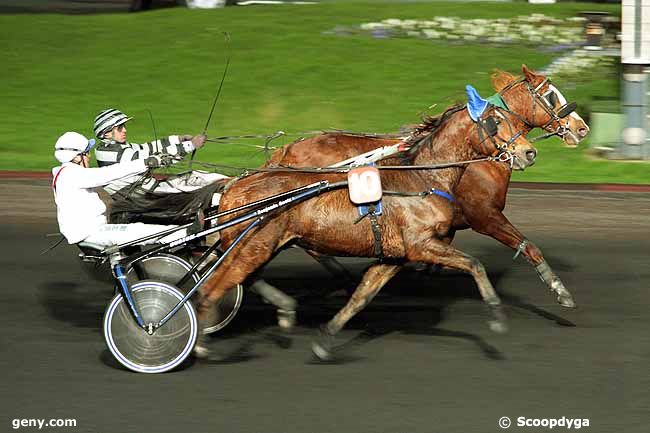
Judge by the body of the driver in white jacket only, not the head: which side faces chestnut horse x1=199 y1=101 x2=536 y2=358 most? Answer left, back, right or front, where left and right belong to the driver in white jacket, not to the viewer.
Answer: front

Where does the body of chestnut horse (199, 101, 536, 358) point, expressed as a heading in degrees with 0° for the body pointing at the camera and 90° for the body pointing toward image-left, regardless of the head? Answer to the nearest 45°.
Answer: approximately 270°

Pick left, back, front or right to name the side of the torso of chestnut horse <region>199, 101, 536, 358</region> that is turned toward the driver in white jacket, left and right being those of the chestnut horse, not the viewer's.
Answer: back

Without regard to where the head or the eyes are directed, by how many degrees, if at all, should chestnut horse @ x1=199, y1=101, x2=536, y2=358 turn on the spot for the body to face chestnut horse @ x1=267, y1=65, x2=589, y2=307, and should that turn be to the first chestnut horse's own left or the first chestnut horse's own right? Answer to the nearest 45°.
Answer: approximately 45° to the first chestnut horse's own left

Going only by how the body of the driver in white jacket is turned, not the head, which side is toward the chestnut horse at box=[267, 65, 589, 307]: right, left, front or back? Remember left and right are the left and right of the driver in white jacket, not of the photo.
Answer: front

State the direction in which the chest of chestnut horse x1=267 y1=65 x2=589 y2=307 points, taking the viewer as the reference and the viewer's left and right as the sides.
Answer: facing to the right of the viewer

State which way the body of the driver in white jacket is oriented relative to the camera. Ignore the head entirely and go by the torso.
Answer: to the viewer's right

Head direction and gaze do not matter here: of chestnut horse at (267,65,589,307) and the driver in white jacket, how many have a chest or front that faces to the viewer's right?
2
